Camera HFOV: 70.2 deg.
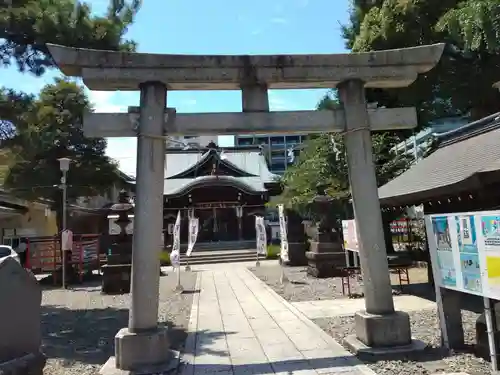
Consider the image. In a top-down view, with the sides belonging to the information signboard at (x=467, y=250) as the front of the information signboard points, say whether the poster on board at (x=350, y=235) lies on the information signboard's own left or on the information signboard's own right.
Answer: on the information signboard's own right

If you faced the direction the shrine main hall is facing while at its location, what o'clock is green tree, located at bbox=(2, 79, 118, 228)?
The green tree is roughly at 1 o'clock from the shrine main hall.

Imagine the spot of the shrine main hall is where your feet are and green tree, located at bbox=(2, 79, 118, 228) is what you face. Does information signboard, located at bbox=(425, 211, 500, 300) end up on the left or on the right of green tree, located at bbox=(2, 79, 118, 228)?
left

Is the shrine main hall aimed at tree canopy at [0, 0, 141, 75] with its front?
yes

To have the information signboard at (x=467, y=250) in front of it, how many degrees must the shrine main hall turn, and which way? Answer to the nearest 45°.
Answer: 0° — it already faces it

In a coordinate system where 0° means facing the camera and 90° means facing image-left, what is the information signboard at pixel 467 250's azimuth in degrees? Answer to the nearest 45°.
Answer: approximately 45°

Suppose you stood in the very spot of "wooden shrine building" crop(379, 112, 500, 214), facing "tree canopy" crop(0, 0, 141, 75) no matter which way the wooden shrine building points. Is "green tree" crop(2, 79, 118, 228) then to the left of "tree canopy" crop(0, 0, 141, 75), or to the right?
right

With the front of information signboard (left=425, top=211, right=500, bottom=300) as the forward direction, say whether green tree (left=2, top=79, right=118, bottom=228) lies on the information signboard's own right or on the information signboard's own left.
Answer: on the information signboard's own right

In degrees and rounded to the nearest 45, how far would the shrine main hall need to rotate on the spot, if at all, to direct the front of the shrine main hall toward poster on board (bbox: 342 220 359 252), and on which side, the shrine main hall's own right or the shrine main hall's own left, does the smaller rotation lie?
0° — it already faces it

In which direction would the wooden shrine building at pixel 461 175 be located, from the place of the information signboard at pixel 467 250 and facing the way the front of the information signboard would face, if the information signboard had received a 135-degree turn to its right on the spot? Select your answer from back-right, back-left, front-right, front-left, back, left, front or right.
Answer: front

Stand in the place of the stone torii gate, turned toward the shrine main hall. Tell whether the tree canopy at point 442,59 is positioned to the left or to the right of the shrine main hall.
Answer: right

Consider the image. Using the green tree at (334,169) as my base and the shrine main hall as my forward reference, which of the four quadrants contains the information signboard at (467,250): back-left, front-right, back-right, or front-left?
back-left

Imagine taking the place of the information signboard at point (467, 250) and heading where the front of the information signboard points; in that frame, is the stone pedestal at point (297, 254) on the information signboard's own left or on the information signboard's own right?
on the information signboard's own right

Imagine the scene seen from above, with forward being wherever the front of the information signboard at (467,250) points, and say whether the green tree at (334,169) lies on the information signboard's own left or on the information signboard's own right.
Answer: on the information signboard's own right
